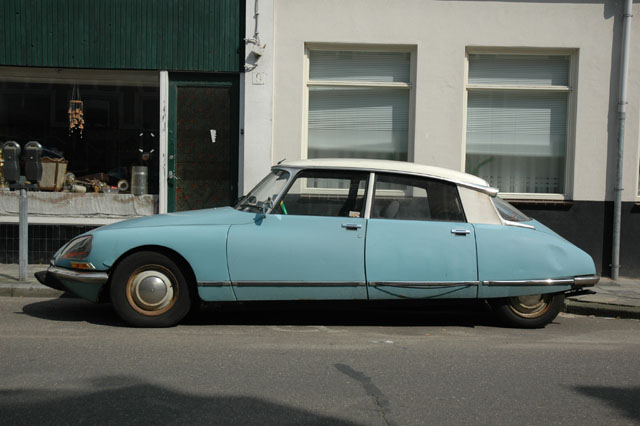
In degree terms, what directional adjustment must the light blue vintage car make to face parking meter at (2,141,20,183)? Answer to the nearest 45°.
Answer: approximately 45° to its right

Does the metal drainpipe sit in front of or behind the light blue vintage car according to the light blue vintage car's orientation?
behind

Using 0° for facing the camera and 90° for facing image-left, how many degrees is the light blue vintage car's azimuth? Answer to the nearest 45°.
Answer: approximately 90°

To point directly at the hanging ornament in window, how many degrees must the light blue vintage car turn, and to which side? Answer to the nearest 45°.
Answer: approximately 45° to its right

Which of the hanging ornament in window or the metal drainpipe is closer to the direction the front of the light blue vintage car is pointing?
the hanging ornament in window

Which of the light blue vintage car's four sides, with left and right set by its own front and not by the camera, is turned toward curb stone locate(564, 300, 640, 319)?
back

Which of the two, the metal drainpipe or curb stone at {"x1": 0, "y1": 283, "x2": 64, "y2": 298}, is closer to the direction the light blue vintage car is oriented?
the curb stone
